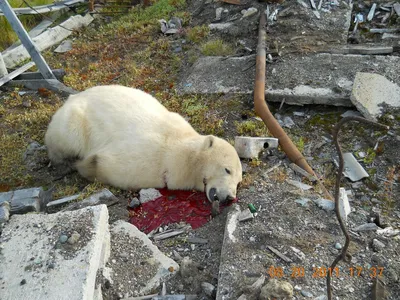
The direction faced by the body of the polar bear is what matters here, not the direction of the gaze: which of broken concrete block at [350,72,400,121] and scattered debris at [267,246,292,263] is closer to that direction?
the scattered debris

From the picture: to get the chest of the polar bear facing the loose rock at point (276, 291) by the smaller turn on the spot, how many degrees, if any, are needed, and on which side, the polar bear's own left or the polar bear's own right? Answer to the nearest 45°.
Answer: approximately 45° to the polar bear's own right

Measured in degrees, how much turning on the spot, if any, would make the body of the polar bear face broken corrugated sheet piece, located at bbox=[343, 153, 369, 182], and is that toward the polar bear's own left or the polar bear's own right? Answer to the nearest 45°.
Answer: approximately 45° to the polar bear's own left

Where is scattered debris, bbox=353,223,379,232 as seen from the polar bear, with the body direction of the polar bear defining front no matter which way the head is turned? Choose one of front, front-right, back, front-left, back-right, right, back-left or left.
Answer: front

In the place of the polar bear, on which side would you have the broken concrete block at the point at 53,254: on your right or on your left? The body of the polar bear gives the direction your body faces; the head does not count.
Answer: on your right

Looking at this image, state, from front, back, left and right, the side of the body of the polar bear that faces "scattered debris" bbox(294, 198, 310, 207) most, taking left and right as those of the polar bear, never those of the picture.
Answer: front

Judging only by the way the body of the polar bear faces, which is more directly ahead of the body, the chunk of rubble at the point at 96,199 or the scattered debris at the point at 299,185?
the scattered debris

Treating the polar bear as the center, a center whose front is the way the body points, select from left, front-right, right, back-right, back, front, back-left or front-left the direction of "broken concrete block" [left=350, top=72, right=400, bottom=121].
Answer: front-left

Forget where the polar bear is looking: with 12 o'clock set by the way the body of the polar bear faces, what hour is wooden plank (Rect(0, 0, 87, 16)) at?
The wooden plank is roughly at 7 o'clock from the polar bear.

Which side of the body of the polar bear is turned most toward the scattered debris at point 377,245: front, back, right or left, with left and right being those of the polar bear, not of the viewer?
front

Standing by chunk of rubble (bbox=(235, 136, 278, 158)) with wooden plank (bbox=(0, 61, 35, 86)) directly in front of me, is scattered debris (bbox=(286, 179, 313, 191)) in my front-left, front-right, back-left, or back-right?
back-left

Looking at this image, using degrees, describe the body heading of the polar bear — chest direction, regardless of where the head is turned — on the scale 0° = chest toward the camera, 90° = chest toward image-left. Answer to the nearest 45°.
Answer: approximately 315°

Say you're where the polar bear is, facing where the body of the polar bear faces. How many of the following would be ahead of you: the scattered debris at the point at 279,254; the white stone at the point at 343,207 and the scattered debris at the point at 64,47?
2

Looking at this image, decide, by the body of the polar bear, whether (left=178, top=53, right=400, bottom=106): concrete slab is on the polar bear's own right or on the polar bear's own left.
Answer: on the polar bear's own left

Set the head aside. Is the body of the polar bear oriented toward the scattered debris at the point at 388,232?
yes

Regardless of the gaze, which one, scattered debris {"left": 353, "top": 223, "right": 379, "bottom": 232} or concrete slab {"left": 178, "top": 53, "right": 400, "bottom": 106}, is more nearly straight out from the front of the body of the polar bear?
the scattered debris

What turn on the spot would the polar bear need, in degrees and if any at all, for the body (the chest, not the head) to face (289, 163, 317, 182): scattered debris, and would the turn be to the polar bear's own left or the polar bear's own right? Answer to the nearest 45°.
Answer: approximately 45° to the polar bear's own left
